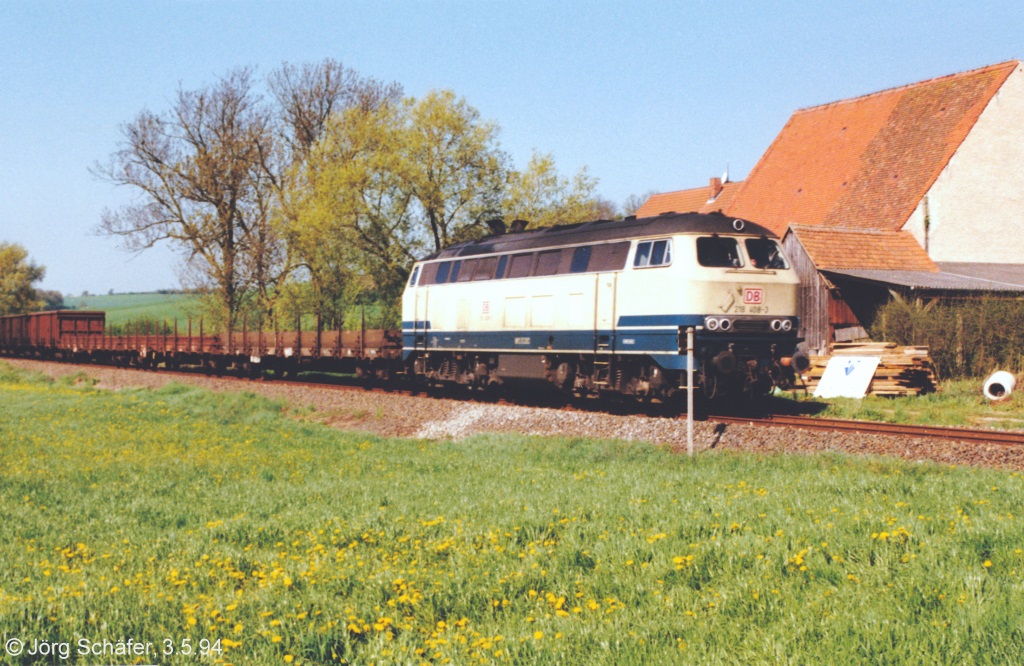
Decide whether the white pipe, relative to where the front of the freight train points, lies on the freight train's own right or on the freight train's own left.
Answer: on the freight train's own left

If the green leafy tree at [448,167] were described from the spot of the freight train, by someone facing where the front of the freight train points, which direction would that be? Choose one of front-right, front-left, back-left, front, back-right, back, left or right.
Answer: back-left

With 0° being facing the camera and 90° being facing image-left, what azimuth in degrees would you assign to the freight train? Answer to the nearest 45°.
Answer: approximately 315°

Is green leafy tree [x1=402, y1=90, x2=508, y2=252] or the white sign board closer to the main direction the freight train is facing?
the white sign board

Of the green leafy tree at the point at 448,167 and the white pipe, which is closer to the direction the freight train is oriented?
the white pipe

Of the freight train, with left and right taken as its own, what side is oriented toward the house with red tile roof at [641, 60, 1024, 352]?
left
